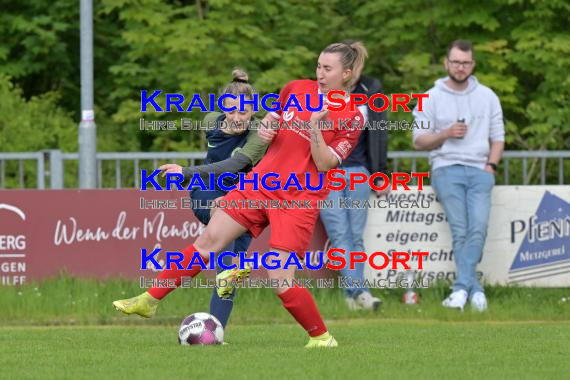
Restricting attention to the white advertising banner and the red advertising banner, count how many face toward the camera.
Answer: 2

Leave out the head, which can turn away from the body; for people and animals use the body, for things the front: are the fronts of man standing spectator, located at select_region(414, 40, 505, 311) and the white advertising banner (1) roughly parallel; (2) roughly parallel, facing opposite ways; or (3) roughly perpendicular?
roughly parallel

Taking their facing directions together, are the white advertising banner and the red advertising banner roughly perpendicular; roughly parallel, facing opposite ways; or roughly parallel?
roughly parallel

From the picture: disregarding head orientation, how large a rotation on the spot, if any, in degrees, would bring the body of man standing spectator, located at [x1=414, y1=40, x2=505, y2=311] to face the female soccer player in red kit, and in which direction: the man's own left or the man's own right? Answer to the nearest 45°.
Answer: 0° — they already face them

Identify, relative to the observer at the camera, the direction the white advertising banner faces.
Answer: facing the viewer

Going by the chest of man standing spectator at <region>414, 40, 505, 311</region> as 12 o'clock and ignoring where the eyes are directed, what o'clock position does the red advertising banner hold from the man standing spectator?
The red advertising banner is roughly at 3 o'clock from the man standing spectator.

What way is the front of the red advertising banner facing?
toward the camera

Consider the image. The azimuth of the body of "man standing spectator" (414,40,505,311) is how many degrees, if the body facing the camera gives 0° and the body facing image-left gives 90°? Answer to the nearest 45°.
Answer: approximately 0°

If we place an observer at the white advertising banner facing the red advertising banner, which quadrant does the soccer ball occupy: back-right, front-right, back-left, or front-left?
front-left

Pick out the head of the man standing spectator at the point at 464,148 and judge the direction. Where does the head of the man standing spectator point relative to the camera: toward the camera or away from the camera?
toward the camera

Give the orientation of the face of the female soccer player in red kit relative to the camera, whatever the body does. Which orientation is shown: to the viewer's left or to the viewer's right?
to the viewer's left
